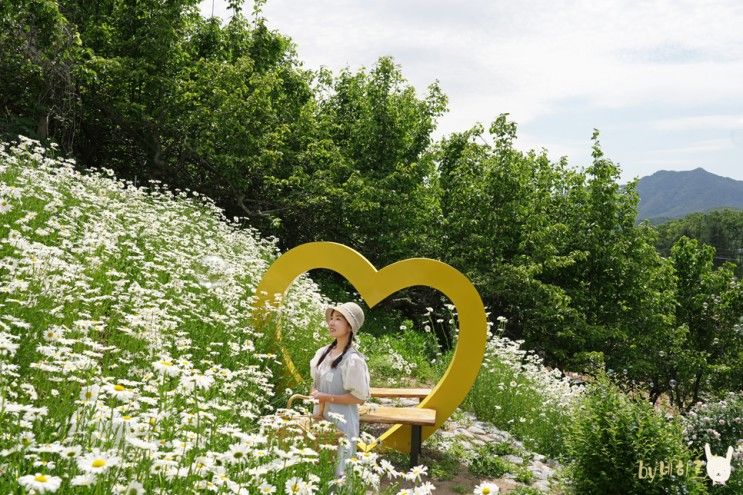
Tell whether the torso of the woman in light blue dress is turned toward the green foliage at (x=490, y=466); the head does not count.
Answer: no

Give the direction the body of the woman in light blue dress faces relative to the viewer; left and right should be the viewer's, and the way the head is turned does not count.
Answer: facing the viewer and to the left of the viewer

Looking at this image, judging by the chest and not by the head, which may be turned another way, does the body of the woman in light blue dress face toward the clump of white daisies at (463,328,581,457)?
no

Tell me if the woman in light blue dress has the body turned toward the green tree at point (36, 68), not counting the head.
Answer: no

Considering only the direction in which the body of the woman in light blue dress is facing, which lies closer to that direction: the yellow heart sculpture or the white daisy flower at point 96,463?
the white daisy flower

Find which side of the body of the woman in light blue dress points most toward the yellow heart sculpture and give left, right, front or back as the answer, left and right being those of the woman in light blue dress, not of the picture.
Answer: back
